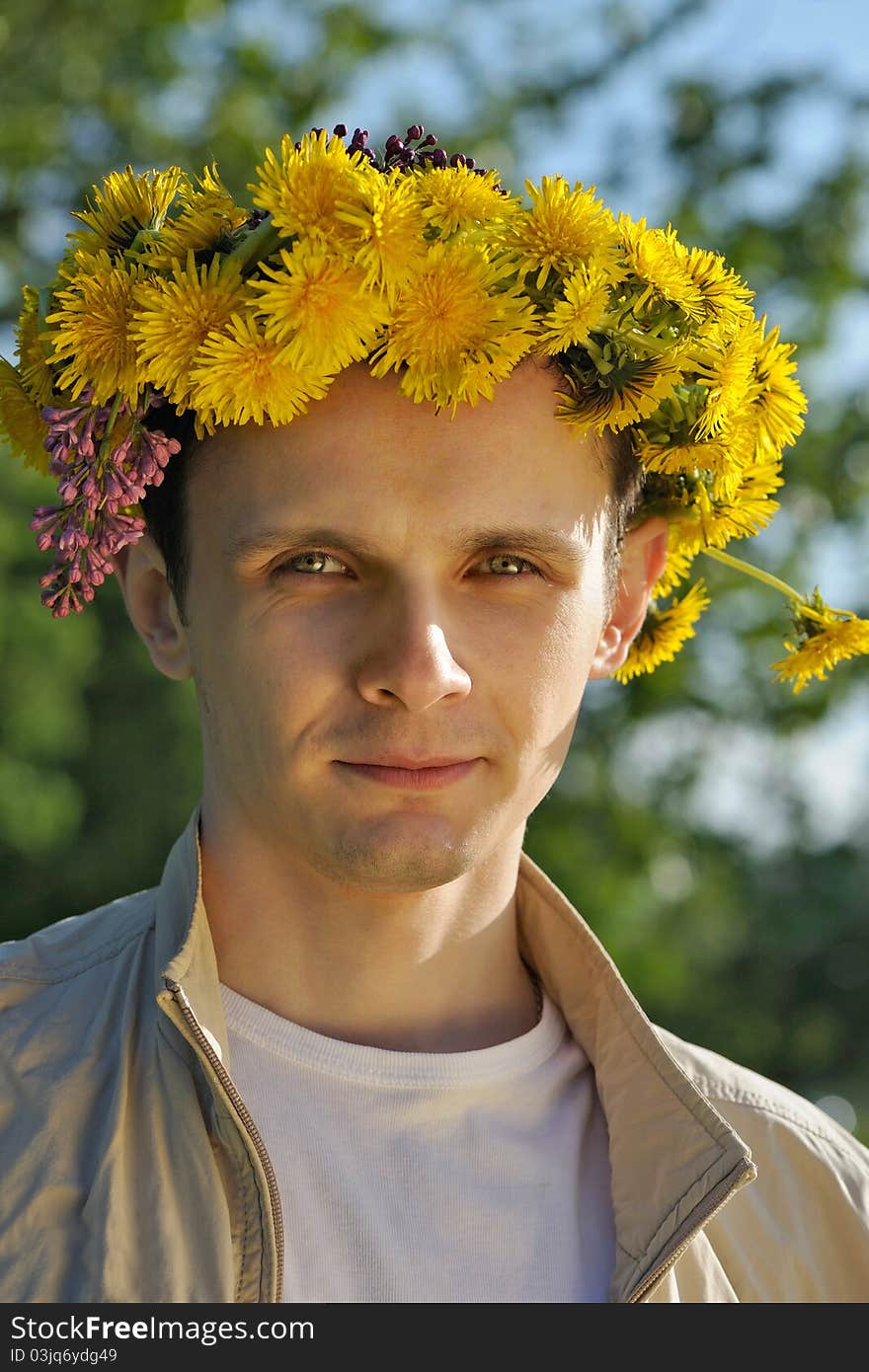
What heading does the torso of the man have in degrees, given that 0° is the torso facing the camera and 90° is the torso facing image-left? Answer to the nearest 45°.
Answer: approximately 0°
